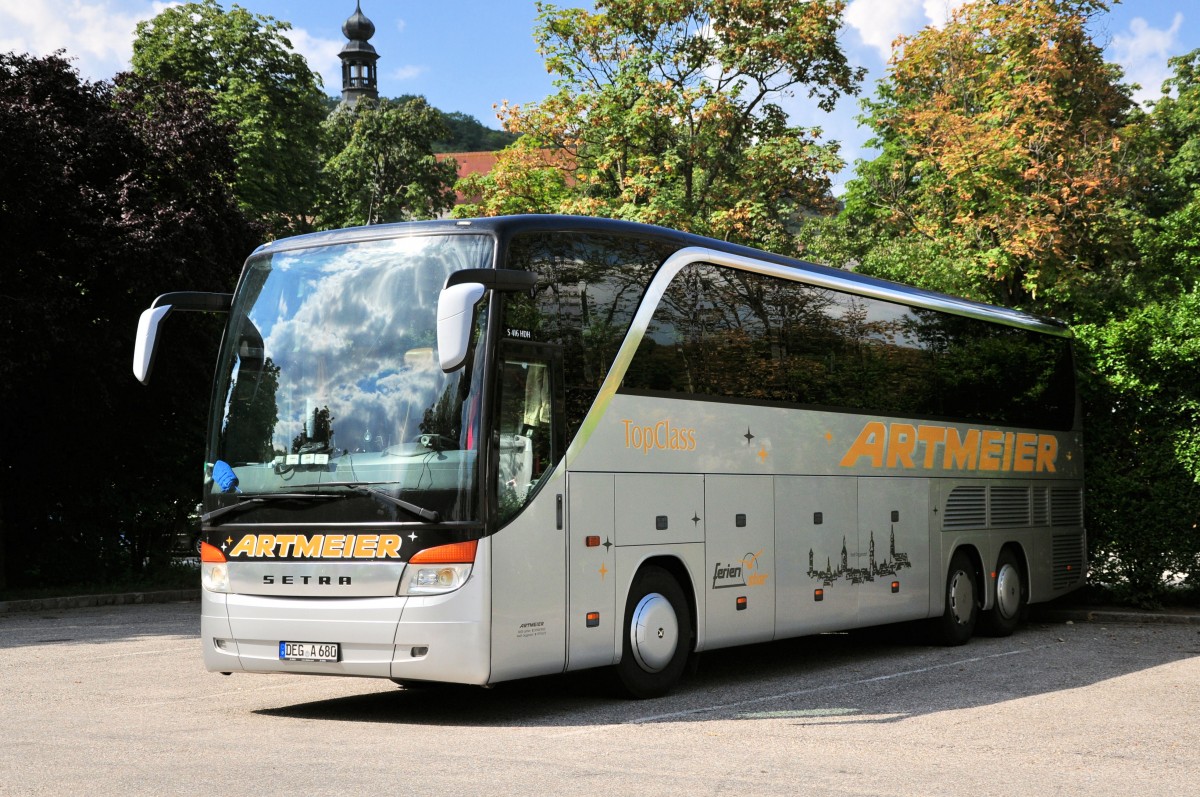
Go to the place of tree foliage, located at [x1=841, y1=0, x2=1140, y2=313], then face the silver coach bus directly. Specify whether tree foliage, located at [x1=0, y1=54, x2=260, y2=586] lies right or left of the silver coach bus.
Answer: right

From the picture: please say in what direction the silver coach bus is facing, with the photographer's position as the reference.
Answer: facing the viewer and to the left of the viewer

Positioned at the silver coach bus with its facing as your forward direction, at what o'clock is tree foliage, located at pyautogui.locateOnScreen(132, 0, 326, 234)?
The tree foliage is roughly at 4 o'clock from the silver coach bus.

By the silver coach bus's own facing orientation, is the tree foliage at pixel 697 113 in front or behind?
behind

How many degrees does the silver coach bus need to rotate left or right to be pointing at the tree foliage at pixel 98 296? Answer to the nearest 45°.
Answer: approximately 90° to its right

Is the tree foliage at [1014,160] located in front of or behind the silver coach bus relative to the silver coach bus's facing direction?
behind
